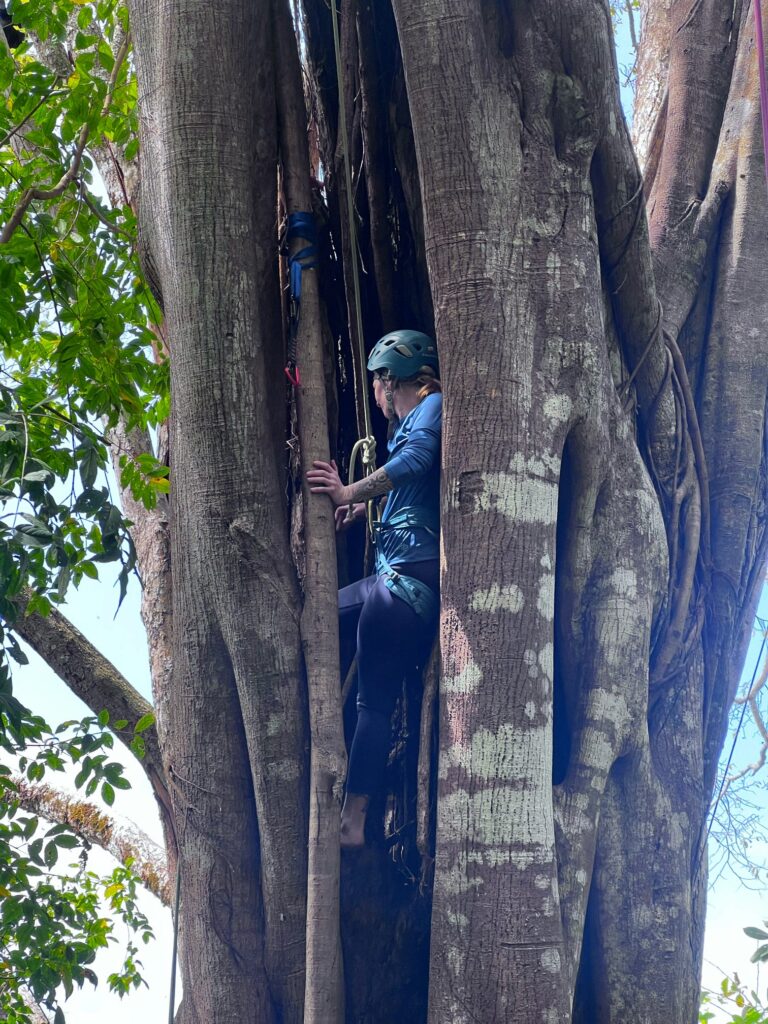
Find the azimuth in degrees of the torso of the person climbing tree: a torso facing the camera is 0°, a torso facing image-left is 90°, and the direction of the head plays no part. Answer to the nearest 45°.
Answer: approximately 90°
